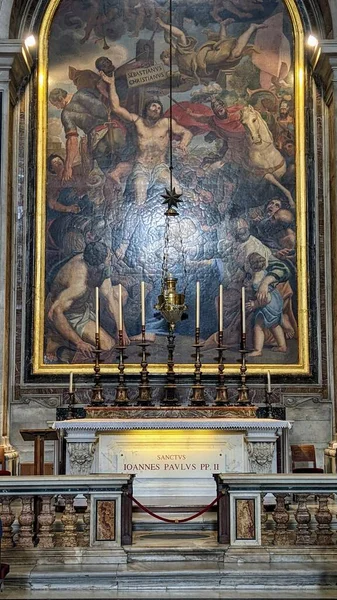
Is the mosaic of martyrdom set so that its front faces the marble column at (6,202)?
no

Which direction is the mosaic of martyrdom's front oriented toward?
toward the camera

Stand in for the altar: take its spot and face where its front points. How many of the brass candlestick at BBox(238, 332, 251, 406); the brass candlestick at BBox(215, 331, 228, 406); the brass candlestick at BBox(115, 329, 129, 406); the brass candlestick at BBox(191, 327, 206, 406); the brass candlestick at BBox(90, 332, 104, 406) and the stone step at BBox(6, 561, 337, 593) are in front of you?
1

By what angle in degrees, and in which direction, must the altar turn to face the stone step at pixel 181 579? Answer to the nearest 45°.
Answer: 0° — it already faces it

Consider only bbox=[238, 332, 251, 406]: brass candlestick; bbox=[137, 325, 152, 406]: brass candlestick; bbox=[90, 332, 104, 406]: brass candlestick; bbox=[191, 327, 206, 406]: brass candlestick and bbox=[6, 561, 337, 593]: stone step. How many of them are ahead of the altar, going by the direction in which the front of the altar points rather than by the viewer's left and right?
1

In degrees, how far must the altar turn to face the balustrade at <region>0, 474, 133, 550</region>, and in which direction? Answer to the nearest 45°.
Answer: approximately 45° to its right

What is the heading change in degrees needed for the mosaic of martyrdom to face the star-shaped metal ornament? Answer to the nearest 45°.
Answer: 0° — it already faces it

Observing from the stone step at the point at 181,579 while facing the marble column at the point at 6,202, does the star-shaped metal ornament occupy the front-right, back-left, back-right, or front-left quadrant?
front-right

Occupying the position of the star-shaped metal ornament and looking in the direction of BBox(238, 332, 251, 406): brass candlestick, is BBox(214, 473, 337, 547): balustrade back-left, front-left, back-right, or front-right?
front-right

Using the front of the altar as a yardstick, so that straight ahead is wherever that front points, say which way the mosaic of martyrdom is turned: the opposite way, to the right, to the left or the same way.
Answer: the same way

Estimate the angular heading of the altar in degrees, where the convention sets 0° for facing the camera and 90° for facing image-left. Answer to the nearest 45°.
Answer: approximately 0°

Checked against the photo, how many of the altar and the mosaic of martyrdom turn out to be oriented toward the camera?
2

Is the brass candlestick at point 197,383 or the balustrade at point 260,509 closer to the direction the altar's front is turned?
the balustrade
